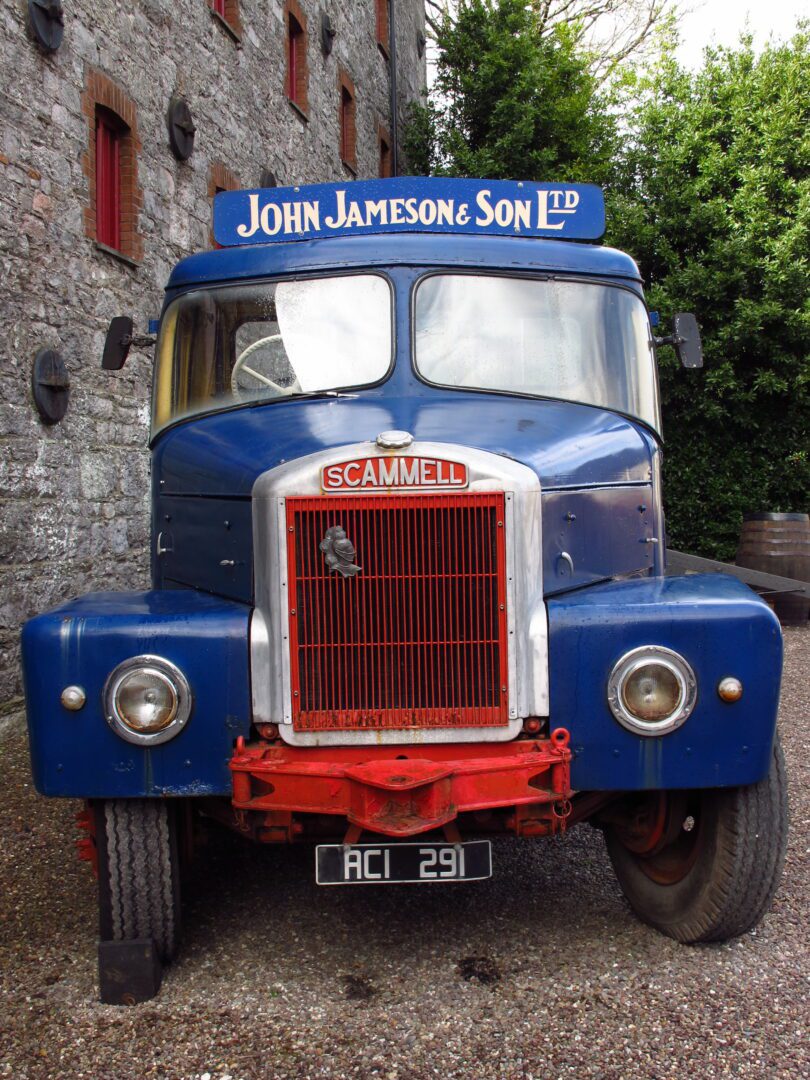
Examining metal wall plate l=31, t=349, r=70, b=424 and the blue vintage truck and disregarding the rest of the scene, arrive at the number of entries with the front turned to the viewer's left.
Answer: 0

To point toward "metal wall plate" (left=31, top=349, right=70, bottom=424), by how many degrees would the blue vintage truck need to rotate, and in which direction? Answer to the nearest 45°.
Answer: approximately 135° to its right

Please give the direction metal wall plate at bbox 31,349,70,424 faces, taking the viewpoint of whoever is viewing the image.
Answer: facing the viewer and to the right of the viewer

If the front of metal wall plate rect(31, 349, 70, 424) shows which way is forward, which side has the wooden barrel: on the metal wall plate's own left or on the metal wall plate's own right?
on the metal wall plate's own left

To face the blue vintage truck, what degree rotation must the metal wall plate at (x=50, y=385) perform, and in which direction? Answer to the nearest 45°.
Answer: approximately 45° to its right

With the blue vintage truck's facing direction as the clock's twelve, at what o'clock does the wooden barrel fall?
The wooden barrel is roughly at 7 o'clock from the blue vintage truck.

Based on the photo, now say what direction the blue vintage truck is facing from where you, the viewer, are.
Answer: facing the viewer

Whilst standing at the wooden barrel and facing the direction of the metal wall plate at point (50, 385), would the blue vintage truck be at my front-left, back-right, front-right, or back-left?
front-left

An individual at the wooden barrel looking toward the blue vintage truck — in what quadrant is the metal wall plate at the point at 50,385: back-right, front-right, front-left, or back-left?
front-right
